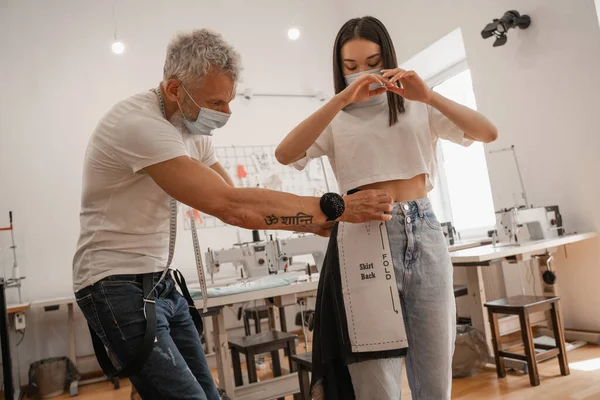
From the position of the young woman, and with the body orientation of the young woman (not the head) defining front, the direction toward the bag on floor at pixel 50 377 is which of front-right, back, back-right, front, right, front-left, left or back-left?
back-right

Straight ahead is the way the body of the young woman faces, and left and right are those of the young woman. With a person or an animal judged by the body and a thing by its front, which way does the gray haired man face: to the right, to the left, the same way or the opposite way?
to the left

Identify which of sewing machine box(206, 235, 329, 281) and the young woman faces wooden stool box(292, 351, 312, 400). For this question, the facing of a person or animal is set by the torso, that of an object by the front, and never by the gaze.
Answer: the sewing machine

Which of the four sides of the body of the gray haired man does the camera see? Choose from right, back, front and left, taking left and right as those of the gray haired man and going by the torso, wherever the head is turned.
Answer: right

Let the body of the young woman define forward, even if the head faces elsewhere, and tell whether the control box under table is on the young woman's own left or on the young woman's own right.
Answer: on the young woman's own right

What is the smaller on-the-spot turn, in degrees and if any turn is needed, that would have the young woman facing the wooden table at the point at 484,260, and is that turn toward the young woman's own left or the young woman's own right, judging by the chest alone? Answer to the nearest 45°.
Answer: approximately 180°

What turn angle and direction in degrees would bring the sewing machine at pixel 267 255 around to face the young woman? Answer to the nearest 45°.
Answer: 0° — it already faces them

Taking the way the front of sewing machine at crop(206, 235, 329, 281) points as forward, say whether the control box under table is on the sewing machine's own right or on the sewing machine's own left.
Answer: on the sewing machine's own right

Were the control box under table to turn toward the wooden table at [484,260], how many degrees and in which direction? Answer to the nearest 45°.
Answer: approximately 45° to its left
